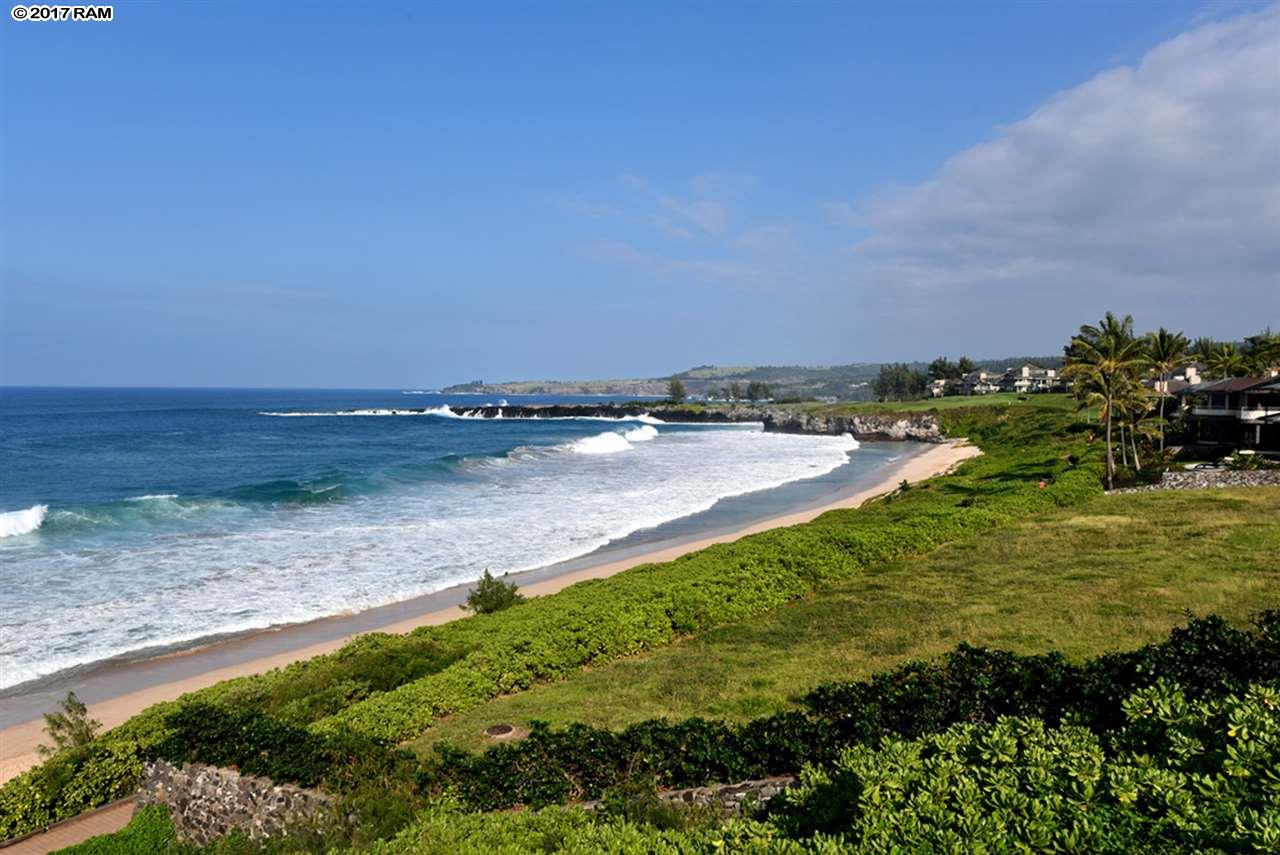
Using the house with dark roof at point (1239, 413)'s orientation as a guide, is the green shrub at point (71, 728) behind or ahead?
ahead

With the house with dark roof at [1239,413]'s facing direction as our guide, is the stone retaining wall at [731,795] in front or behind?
in front

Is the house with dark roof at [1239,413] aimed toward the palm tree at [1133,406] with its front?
yes

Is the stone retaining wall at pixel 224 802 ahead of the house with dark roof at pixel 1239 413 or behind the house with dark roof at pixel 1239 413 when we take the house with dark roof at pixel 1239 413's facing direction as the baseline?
ahead

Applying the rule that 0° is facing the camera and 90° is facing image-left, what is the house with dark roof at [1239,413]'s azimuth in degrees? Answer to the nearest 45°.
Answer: approximately 45°

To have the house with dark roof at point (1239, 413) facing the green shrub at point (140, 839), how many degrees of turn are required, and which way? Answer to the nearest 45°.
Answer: approximately 45° to its left
